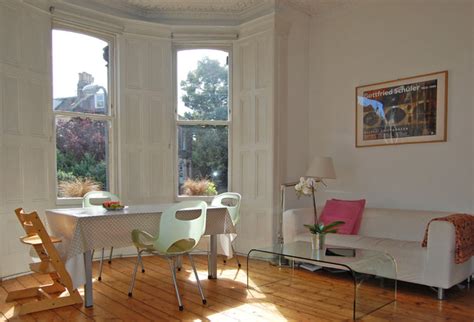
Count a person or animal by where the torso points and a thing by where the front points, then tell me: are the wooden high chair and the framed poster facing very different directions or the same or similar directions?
very different directions

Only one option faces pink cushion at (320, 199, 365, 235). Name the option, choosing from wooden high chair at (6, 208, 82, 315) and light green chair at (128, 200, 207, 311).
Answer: the wooden high chair

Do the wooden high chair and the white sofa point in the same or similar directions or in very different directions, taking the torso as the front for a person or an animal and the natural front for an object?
very different directions

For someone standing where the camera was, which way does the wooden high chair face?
facing to the right of the viewer

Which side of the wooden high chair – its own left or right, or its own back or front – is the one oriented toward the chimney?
left

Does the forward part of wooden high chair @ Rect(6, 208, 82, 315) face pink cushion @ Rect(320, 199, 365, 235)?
yes

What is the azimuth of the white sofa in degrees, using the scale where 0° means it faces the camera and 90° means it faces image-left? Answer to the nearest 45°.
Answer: approximately 45°
